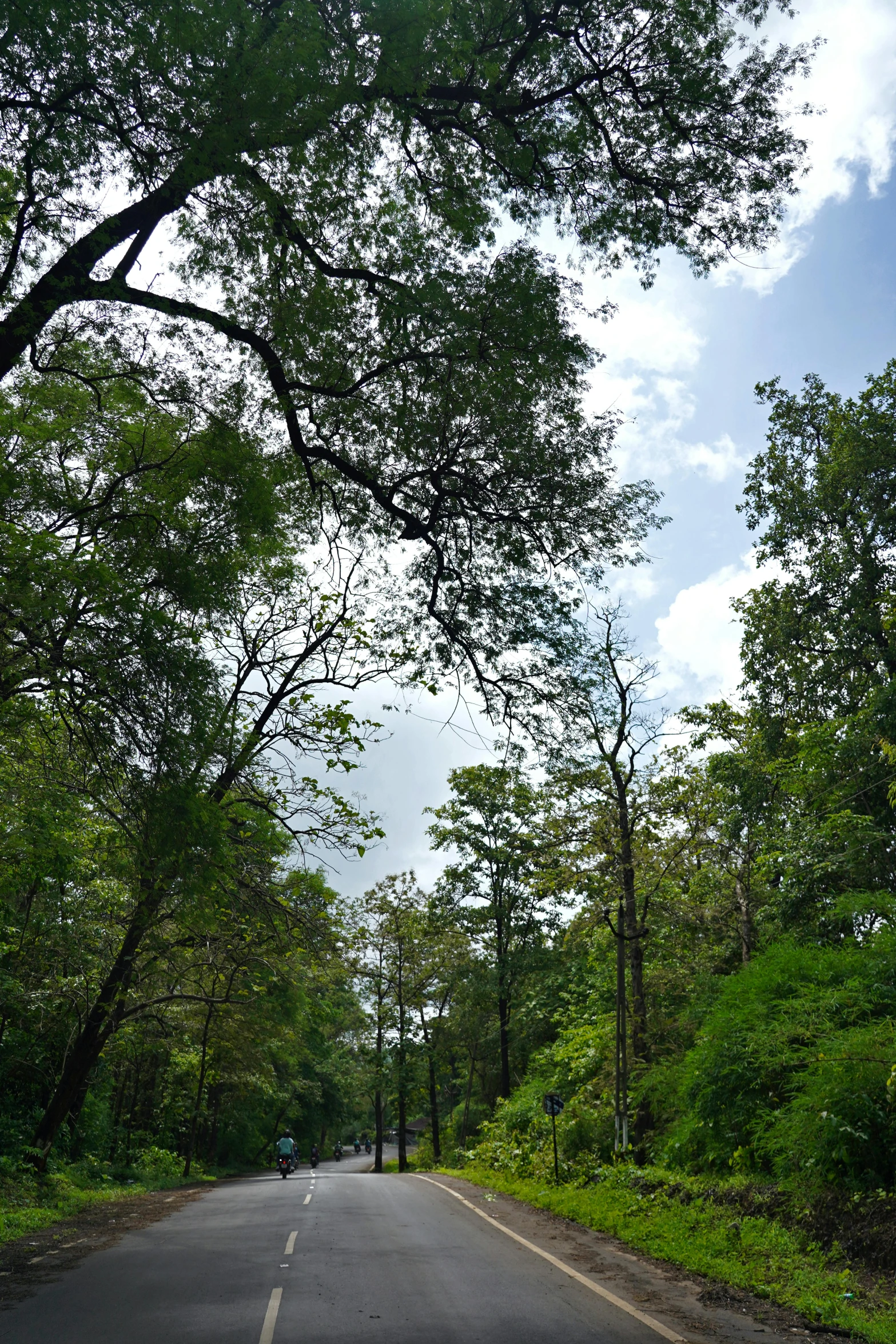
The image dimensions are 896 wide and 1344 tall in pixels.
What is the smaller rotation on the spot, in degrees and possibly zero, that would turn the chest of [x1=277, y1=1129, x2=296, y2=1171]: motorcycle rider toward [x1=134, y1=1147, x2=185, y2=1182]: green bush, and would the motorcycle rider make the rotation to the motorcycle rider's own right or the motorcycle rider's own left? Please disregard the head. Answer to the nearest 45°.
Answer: approximately 135° to the motorcycle rider's own left

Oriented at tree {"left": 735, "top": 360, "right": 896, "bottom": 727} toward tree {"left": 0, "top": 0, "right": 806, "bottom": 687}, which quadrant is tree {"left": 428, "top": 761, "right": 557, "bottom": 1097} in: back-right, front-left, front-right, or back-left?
back-right

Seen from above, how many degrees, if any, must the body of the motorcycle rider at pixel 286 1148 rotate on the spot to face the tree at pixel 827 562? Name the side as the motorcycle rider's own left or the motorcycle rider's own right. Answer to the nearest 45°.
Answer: approximately 135° to the motorcycle rider's own right

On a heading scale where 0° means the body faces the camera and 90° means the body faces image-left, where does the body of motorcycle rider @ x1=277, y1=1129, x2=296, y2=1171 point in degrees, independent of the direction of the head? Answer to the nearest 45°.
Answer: approximately 180°

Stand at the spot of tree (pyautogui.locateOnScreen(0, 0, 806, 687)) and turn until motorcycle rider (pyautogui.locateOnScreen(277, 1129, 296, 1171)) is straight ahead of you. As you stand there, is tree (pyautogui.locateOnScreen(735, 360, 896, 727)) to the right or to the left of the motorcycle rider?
right

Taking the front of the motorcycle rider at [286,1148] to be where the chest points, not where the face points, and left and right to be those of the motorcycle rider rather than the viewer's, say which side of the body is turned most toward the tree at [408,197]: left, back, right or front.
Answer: back
